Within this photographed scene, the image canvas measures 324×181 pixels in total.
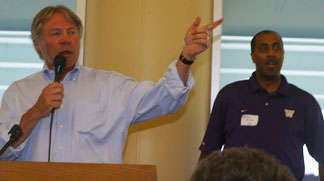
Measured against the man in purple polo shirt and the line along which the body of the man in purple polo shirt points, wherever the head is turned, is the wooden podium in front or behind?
in front

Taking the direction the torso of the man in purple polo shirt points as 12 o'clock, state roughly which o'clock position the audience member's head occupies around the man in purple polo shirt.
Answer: The audience member's head is roughly at 12 o'clock from the man in purple polo shirt.

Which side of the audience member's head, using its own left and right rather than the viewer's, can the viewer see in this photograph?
back

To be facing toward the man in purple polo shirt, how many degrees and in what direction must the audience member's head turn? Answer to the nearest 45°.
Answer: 0° — it already faces them

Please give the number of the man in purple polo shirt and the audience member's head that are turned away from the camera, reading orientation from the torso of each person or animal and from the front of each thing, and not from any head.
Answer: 1

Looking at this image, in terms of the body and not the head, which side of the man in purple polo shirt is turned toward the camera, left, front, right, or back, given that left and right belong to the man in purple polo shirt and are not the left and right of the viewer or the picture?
front

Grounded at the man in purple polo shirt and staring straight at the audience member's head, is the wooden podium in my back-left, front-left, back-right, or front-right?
front-right

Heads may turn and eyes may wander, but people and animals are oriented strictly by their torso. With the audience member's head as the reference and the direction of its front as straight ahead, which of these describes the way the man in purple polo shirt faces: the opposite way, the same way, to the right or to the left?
the opposite way

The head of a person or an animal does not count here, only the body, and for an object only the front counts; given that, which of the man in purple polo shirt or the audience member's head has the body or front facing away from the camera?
the audience member's head

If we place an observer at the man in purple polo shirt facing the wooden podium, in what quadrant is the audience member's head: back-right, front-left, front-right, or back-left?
front-left

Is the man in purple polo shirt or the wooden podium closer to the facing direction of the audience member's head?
the man in purple polo shirt

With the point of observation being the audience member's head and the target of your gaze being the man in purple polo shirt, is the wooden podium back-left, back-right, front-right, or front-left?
front-left
